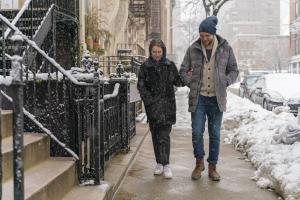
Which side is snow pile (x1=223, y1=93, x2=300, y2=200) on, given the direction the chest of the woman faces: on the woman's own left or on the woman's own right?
on the woman's own left

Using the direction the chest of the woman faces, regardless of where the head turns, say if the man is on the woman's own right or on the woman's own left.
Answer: on the woman's own left

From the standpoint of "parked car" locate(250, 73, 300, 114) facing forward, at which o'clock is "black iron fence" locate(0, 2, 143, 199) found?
The black iron fence is roughly at 2 o'clock from the parked car.

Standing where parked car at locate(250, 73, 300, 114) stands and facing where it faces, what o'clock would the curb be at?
The curb is roughly at 2 o'clock from the parked car.

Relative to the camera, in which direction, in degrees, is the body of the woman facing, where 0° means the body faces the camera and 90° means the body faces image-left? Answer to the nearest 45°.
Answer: approximately 0°

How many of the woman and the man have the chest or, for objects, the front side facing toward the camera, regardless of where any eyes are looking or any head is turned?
2

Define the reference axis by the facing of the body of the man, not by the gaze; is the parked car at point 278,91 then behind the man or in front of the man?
behind

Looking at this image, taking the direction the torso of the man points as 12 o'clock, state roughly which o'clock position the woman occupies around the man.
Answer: The woman is roughly at 3 o'clock from the man.

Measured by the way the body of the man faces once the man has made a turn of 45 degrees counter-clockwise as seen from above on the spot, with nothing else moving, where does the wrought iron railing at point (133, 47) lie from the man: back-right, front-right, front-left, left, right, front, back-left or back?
back-left

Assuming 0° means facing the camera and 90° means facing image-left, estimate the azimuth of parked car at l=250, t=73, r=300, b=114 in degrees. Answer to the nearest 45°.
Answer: approximately 315°

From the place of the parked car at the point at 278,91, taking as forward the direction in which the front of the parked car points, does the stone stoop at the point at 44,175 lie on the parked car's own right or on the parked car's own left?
on the parked car's own right
